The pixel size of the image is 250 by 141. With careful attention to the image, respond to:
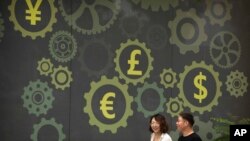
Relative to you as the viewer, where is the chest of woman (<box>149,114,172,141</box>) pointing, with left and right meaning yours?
facing the viewer and to the left of the viewer
